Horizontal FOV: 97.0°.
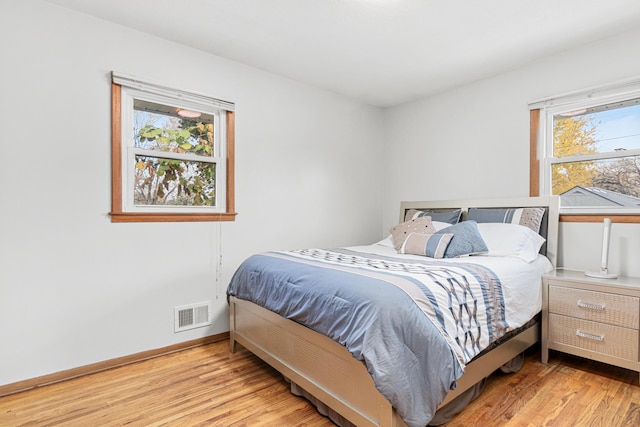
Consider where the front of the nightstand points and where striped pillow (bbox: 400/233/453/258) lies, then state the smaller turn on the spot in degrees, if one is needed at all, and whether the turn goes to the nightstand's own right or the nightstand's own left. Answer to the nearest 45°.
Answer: approximately 45° to the nightstand's own right

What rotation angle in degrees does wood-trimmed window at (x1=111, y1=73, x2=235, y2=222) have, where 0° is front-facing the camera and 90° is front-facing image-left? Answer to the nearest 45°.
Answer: approximately 315°

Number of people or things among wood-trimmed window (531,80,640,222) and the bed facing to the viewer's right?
0

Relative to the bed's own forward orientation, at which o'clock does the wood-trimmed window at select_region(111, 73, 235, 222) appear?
The wood-trimmed window is roughly at 2 o'clock from the bed.

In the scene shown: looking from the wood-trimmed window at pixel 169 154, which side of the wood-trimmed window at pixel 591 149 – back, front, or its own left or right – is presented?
front

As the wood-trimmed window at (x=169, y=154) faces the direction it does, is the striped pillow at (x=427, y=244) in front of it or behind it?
in front

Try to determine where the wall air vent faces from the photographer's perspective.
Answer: facing the viewer and to the right of the viewer

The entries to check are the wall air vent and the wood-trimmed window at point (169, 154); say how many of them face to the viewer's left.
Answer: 0

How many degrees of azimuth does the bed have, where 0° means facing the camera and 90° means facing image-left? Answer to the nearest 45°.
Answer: approximately 45°

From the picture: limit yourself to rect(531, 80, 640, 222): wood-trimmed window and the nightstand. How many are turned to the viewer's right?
0

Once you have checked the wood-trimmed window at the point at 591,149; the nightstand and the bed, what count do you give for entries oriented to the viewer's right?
0

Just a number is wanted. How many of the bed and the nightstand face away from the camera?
0
